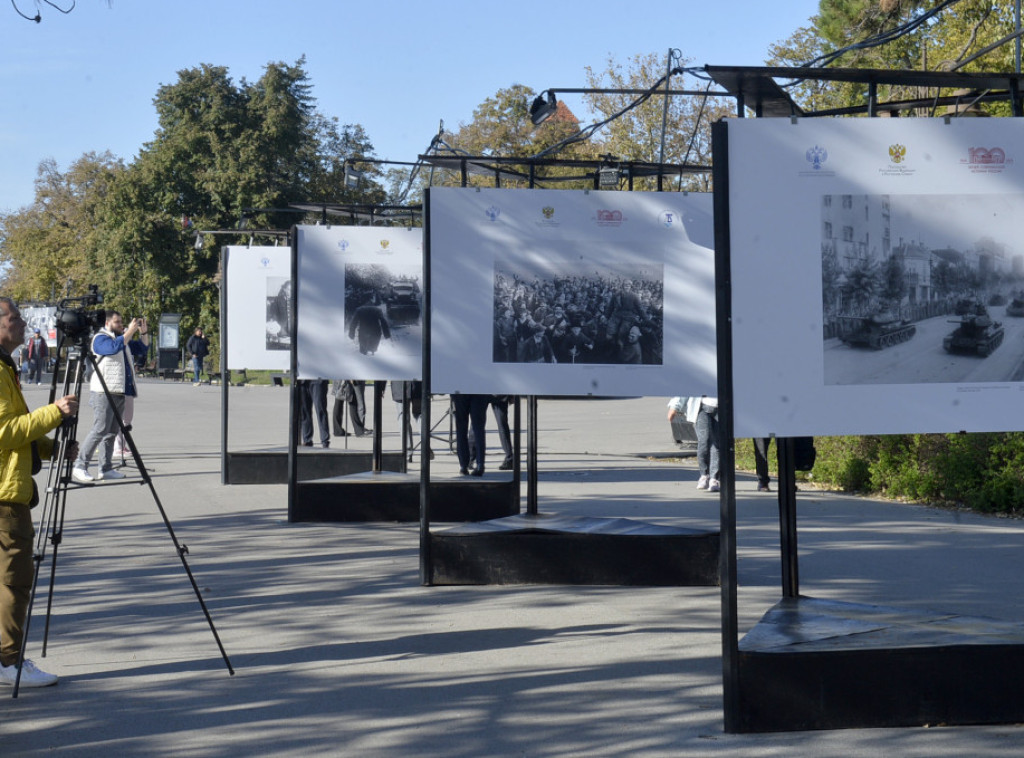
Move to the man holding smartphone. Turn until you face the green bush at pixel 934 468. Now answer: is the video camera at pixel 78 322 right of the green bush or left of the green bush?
right

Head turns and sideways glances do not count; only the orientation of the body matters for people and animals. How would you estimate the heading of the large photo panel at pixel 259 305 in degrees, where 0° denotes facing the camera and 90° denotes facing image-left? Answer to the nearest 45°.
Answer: approximately 0°

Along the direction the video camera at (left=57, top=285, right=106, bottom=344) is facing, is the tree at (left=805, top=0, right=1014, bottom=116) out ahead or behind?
ahead

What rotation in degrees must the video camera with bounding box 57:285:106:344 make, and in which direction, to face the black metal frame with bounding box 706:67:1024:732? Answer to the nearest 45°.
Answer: approximately 45° to its right

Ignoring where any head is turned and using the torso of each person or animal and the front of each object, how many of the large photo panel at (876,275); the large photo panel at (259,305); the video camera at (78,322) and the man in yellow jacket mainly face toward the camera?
2

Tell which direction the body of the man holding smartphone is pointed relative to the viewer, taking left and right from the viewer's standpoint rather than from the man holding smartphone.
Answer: facing to the right of the viewer

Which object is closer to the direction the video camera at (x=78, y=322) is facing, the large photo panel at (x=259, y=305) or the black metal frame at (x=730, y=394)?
the black metal frame

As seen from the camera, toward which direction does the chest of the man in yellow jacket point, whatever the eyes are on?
to the viewer's right
